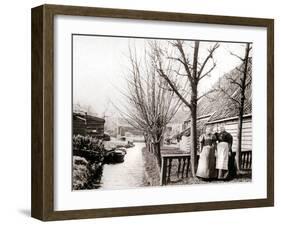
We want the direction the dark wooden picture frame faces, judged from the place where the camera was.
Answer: facing the viewer and to the right of the viewer
